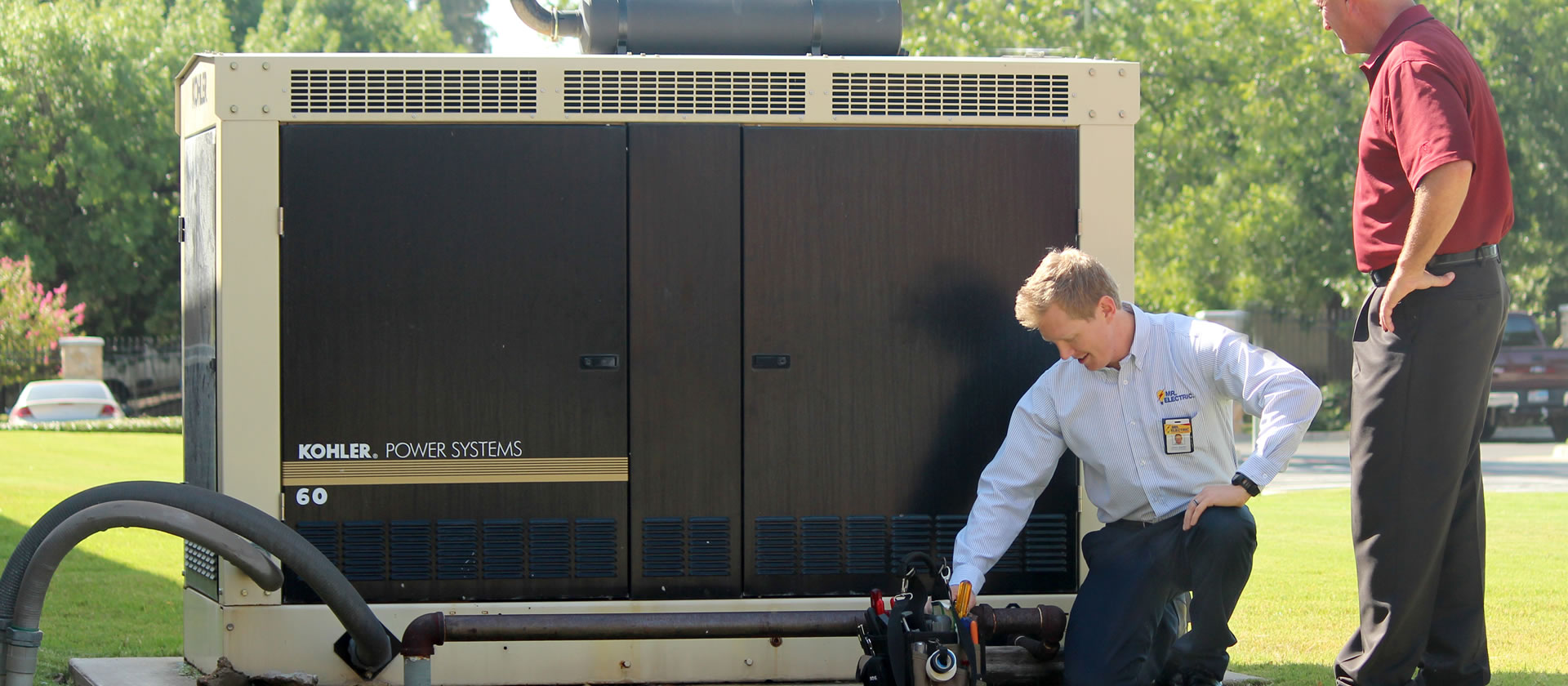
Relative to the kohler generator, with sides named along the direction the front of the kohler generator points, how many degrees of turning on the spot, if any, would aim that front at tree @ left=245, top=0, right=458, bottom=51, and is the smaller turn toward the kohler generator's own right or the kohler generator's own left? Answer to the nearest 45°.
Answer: approximately 180°

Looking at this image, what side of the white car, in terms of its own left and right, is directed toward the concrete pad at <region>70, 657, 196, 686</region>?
back

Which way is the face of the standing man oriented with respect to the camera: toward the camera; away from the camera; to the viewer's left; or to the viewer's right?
to the viewer's left

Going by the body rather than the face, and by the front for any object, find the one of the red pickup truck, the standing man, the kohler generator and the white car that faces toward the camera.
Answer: the kohler generator

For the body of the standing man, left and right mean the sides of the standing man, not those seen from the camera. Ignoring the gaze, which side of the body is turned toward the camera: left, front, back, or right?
left

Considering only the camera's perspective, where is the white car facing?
facing away from the viewer

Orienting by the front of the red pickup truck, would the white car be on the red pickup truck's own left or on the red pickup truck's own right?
on the red pickup truck's own left

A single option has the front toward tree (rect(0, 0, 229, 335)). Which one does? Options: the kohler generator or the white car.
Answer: the white car

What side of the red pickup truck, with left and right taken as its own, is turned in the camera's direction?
back

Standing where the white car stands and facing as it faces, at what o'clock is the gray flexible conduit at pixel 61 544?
The gray flexible conduit is roughly at 6 o'clock from the white car.

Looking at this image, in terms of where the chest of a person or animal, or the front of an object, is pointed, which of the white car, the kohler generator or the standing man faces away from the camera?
the white car
